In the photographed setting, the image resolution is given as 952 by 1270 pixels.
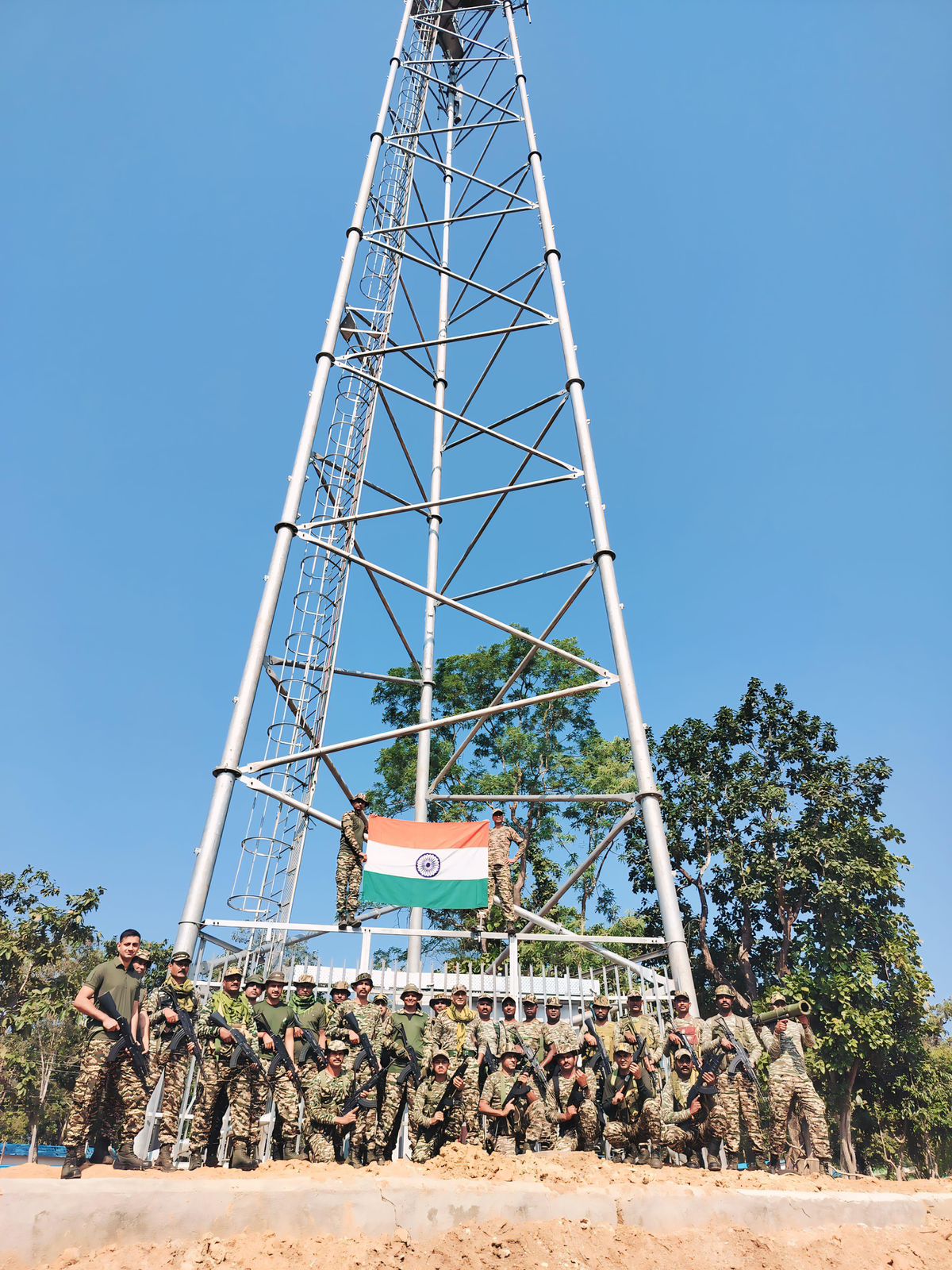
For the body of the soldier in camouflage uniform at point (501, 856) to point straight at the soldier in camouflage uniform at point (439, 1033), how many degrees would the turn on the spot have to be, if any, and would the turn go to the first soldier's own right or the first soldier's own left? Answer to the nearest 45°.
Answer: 0° — they already face them

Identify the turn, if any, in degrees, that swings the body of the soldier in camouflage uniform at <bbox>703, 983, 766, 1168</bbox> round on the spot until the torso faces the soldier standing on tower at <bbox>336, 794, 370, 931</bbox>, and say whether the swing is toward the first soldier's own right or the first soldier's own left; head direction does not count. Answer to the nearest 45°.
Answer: approximately 90° to the first soldier's own right

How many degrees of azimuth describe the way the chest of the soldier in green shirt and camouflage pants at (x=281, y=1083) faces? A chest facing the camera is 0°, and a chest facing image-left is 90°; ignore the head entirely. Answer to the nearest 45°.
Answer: approximately 0°

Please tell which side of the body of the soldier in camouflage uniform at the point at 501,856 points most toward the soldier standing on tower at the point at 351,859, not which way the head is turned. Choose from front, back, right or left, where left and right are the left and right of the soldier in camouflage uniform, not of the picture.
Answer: right

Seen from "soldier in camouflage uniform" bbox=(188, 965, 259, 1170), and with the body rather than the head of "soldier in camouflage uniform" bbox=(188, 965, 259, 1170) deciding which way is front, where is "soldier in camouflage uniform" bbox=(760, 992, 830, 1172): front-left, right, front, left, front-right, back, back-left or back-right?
left
